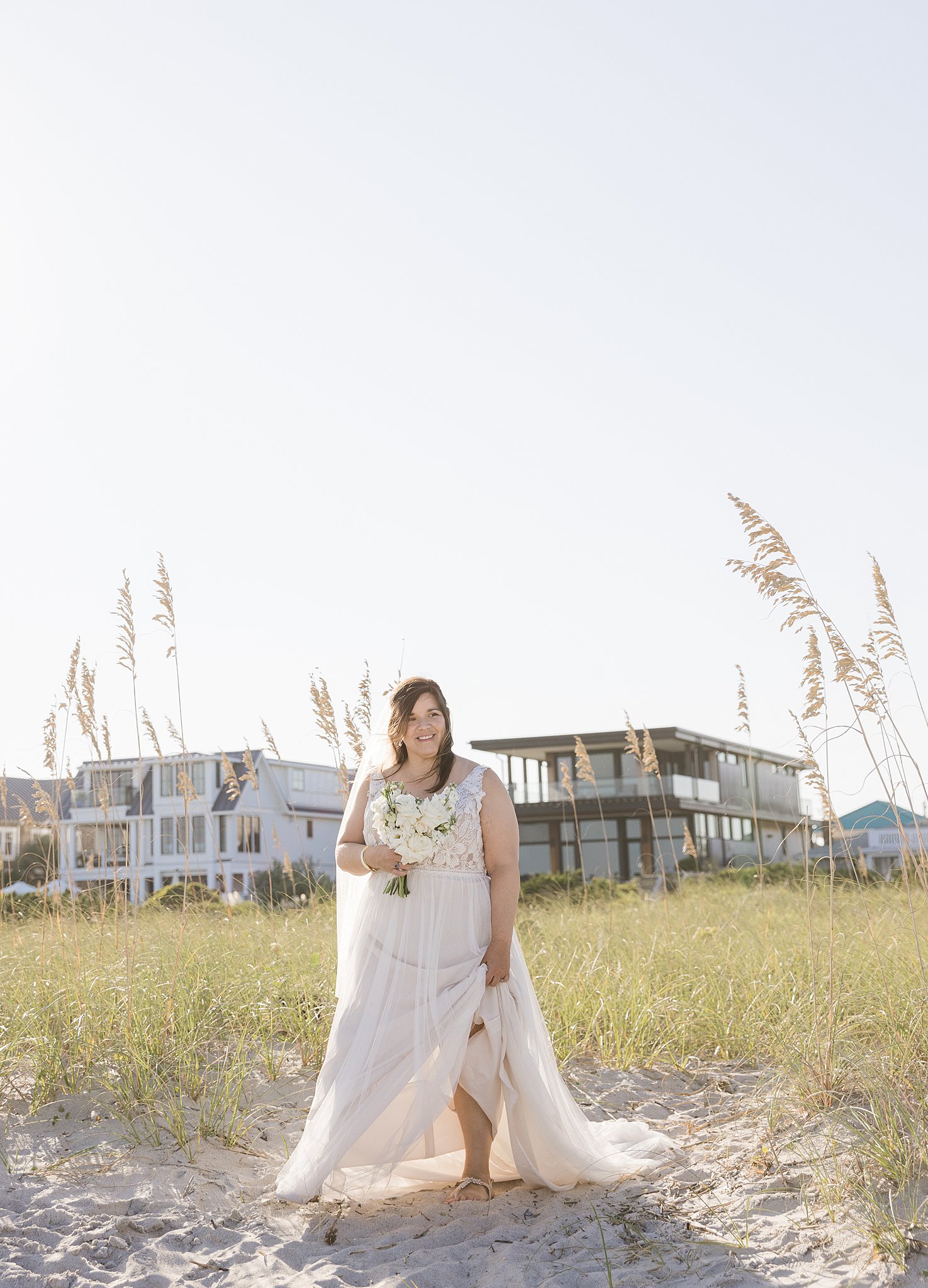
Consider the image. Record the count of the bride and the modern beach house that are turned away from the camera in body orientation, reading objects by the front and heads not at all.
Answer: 0

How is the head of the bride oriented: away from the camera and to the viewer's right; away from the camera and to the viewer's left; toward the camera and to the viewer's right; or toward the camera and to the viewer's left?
toward the camera and to the viewer's right

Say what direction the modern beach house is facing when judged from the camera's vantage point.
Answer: facing the viewer and to the left of the viewer

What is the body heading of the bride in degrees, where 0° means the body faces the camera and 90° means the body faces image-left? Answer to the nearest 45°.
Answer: approximately 0°

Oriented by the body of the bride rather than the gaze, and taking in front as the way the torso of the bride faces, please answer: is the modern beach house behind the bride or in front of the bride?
behind

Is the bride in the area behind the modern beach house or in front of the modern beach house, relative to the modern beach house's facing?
in front
